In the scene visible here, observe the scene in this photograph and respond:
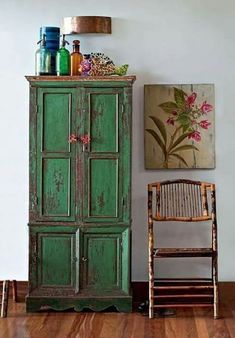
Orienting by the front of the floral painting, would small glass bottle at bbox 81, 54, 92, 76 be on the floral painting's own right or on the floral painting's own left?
on the floral painting's own right

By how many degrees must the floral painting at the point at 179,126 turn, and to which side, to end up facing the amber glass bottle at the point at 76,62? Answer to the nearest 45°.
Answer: approximately 90° to its right

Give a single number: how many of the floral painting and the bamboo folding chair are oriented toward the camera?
2

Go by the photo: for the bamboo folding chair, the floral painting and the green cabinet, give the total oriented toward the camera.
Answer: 3

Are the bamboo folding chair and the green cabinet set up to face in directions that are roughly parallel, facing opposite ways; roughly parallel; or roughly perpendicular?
roughly parallel

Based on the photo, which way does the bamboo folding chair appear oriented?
toward the camera

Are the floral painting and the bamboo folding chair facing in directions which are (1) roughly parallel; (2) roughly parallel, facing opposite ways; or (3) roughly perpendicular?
roughly parallel

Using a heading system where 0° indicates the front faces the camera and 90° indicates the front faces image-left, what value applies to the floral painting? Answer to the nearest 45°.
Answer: approximately 0°
